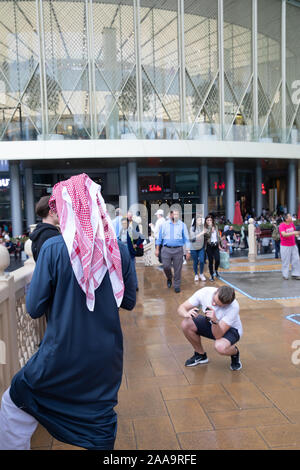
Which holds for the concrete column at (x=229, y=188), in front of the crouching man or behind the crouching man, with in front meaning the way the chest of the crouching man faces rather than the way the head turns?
behind

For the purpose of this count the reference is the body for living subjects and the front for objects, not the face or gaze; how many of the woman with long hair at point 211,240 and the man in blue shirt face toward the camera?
2

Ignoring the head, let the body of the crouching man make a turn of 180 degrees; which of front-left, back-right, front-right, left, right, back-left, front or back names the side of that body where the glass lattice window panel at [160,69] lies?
front-left

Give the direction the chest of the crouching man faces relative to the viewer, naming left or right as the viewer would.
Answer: facing the viewer and to the left of the viewer

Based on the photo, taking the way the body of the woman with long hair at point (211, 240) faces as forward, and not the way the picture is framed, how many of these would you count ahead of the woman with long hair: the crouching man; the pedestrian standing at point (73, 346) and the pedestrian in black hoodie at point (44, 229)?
3

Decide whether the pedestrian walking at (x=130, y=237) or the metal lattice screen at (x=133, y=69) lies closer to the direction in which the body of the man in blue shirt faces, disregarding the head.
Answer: the pedestrian walking

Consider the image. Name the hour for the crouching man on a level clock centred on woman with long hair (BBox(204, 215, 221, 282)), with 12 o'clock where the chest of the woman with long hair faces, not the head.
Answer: The crouching man is roughly at 12 o'clock from the woman with long hair.

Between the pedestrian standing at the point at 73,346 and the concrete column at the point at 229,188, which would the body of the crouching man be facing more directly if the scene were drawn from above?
the pedestrian standing

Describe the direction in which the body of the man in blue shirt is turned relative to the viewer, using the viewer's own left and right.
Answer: facing the viewer

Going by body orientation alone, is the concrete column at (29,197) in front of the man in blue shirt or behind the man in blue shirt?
behind

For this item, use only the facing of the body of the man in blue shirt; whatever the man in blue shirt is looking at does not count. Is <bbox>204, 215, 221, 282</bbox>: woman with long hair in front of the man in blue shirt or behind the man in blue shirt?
behind

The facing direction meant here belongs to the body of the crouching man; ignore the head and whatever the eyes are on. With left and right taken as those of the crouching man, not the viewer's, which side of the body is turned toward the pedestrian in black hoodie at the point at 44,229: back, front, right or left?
front

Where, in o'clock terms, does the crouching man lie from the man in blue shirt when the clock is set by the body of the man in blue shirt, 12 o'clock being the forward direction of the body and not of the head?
The crouching man is roughly at 12 o'clock from the man in blue shirt.

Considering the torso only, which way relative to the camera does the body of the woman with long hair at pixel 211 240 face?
toward the camera

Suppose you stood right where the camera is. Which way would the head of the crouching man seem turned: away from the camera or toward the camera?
toward the camera
